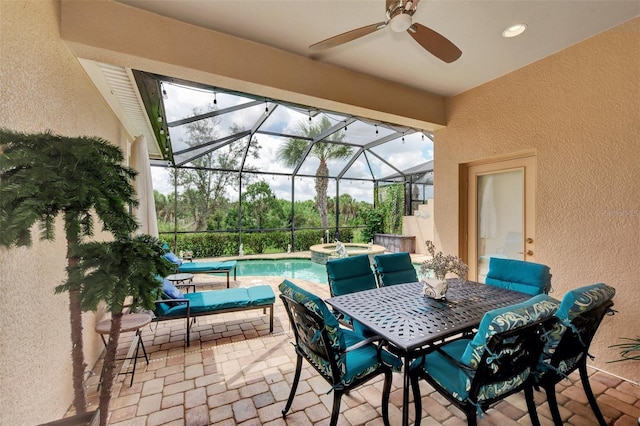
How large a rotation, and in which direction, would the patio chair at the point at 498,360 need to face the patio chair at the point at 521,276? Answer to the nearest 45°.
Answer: approximately 45° to its right

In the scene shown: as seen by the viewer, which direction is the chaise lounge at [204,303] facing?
to the viewer's right

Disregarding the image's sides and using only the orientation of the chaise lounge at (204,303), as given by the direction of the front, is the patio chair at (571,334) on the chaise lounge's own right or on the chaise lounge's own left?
on the chaise lounge's own right

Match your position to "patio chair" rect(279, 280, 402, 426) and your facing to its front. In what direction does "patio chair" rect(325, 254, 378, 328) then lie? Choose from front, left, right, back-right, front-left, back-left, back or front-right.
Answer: front-left

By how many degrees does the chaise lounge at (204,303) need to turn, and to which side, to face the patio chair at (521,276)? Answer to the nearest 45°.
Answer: approximately 45° to its right

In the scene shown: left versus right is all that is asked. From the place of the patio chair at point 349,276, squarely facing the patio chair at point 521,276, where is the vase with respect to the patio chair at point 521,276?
right

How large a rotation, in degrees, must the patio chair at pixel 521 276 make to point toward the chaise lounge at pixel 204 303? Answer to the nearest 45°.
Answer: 0° — it already faces it

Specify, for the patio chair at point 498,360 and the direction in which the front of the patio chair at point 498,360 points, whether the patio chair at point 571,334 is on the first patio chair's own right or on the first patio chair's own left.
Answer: on the first patio chair's own right

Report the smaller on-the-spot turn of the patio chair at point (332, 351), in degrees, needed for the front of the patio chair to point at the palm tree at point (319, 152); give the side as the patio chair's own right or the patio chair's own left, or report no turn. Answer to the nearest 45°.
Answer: approximately 45° to the patio chair's own left

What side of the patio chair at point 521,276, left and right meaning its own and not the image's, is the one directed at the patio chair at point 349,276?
front

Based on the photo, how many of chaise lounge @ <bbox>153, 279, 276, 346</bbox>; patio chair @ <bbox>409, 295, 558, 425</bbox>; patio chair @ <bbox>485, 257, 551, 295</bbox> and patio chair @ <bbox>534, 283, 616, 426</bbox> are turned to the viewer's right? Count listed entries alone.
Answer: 1

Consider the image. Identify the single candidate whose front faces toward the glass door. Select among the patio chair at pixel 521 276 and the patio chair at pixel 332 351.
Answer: the patio chair at pixel 332 351

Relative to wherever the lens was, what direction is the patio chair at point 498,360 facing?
facing away from the viewer and to the left of the viewer

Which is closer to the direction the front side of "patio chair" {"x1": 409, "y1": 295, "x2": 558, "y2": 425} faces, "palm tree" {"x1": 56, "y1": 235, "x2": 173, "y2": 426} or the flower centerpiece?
the flower centerpiece

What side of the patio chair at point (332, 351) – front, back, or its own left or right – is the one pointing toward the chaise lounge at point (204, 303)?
left

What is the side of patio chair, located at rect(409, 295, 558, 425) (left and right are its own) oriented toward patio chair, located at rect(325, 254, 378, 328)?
front
